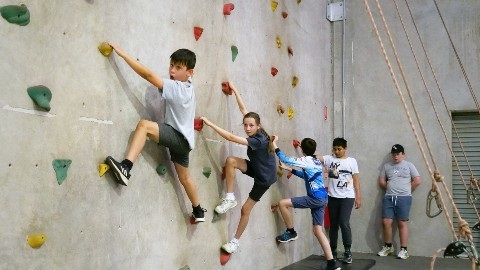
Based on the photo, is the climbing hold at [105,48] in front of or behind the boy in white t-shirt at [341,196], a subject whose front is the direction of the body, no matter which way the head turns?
in front

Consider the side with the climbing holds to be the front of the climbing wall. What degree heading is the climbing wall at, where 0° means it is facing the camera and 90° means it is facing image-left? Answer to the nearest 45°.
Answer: approximately 315°

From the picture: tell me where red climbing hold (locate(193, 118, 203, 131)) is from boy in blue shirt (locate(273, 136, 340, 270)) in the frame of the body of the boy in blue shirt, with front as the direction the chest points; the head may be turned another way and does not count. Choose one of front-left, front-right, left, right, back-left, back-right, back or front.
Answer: left

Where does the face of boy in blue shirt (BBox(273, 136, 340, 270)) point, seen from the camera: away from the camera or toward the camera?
away from the camera

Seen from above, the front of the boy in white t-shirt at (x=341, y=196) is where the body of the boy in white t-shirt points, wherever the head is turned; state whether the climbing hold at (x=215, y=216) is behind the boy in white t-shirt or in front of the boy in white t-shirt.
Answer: in front

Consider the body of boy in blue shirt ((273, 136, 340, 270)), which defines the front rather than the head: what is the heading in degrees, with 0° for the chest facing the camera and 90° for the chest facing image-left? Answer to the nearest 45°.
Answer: approximately 135°

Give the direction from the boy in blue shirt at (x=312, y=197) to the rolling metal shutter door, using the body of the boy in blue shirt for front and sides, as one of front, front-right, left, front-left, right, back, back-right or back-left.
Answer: right

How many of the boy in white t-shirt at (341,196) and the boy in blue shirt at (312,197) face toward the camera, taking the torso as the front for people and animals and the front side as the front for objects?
1

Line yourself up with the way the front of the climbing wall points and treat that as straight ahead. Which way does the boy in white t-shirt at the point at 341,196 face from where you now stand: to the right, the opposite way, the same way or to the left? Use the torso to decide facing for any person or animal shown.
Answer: to the right

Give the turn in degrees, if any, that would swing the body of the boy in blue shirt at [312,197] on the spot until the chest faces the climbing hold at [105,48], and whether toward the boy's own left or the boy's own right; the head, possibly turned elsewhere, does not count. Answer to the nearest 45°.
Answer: approximately 90° to the boy's own left
